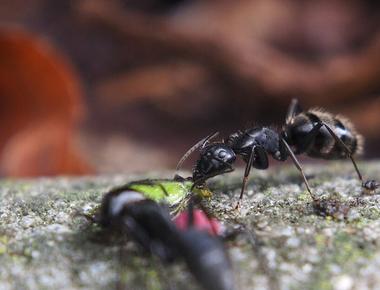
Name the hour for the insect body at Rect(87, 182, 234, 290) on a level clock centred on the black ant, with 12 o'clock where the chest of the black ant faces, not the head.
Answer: The insect body is roughly at 10 o'clock from the black ant.

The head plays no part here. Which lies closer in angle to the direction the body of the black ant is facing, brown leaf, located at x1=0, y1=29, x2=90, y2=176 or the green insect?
the green insect

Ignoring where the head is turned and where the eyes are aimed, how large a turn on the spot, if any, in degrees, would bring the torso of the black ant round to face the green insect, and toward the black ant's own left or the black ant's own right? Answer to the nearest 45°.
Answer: approximately 45° to the black ant's own left

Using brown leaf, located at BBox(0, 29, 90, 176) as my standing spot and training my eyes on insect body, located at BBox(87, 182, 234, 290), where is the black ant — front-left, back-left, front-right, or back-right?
front-left

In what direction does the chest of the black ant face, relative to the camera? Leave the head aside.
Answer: to the viewer's left

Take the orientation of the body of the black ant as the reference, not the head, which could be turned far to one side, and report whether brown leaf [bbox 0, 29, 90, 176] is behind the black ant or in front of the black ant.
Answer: in front
